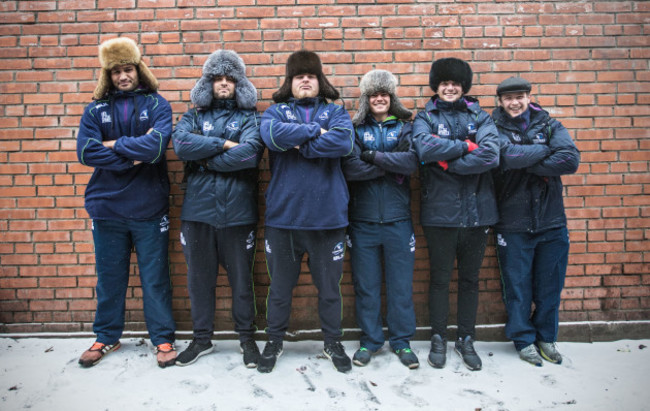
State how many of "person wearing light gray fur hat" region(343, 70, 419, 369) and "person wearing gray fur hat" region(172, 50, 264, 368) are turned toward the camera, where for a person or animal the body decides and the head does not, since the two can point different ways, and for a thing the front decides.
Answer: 2

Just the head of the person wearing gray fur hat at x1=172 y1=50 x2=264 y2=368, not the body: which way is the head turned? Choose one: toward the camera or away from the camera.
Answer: toward the camera

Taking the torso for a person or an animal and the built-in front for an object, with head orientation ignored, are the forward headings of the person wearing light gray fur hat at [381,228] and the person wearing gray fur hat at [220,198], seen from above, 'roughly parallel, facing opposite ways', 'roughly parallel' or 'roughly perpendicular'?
roughly parallel

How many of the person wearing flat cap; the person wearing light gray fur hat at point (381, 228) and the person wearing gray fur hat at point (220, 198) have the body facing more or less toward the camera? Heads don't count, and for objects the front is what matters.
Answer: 3

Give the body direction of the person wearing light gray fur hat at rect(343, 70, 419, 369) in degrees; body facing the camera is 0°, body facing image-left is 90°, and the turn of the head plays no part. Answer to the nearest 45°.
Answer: approximately 0°

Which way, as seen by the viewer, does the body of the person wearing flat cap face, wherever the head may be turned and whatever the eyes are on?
toward the camera

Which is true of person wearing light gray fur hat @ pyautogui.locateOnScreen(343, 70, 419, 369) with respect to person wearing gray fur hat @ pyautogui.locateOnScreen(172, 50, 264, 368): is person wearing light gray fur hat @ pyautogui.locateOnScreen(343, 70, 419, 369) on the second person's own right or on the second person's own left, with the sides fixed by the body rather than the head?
on the second person's own left

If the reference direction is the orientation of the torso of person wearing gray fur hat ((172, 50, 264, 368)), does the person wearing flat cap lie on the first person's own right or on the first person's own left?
on the first person's own left

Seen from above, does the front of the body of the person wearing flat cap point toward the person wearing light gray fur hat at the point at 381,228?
no

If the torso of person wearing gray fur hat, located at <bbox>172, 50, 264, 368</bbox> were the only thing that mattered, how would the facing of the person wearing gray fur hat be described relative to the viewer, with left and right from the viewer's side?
facing the viewer

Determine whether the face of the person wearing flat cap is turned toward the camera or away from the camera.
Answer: toward the camera

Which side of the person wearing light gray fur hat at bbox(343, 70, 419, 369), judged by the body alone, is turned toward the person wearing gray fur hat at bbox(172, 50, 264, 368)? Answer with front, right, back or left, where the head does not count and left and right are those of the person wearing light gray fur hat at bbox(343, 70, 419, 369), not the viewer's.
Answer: right

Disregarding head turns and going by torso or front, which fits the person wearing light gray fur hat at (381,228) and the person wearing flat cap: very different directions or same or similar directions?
same or similar directions

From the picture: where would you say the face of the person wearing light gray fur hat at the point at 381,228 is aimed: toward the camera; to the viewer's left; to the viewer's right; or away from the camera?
toward the camera
